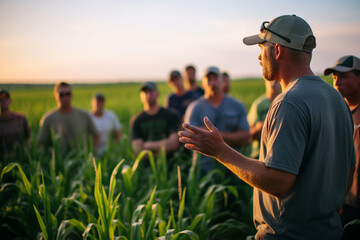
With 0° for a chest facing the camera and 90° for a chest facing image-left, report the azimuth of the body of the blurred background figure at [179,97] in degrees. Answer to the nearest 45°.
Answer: approximately 0°

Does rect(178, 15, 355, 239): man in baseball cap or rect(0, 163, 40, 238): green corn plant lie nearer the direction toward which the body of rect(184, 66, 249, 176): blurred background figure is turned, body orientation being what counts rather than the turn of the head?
the man in baseball cap

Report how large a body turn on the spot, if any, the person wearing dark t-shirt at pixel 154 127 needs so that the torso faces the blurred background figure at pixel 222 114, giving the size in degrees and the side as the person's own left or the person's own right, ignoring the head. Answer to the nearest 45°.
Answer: approximately 45° to the person's own left

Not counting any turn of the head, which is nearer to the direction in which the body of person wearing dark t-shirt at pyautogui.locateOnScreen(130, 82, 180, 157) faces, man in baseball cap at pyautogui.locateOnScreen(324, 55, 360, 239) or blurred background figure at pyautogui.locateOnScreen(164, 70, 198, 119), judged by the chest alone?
the man in baseball cap

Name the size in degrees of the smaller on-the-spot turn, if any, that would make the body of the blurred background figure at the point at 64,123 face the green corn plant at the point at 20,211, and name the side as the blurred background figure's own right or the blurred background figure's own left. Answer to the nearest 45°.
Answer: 0° — they already face it

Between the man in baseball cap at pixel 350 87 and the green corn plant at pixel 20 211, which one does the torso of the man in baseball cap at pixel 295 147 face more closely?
the green corn plant

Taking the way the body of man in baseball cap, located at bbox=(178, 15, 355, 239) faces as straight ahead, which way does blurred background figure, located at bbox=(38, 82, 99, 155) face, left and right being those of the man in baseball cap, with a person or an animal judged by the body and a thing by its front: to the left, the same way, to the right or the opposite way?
the opposite way
